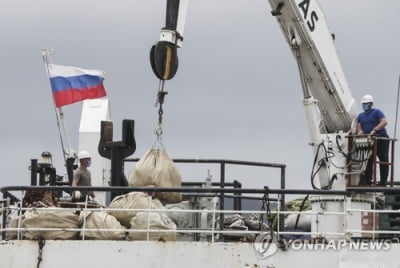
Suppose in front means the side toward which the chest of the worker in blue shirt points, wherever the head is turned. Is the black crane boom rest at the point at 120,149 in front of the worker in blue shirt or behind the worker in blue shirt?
in front

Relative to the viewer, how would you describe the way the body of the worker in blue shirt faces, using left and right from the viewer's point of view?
facing the viewer and to the left of the viewer

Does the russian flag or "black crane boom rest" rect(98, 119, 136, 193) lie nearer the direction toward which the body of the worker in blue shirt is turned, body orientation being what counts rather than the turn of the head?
the black crane boom rest

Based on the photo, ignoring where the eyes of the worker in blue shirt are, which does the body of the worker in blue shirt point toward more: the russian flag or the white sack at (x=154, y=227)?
the white sack

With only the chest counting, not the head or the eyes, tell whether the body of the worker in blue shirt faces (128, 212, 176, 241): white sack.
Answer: yes

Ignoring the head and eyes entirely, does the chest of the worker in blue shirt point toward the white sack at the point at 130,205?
yes

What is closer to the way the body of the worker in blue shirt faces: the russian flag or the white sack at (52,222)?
the white sack

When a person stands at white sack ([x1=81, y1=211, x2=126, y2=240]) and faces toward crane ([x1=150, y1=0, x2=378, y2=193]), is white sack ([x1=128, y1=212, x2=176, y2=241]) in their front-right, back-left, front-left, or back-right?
front-right

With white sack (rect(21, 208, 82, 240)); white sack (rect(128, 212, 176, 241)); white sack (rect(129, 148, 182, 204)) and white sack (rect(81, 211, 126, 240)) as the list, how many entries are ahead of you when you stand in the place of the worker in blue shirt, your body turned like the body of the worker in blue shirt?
4

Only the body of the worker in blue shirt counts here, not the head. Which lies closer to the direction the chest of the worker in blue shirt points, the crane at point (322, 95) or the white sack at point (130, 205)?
the white sack

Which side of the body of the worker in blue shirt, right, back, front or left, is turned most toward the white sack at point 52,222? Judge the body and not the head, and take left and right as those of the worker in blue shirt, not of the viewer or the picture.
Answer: front
